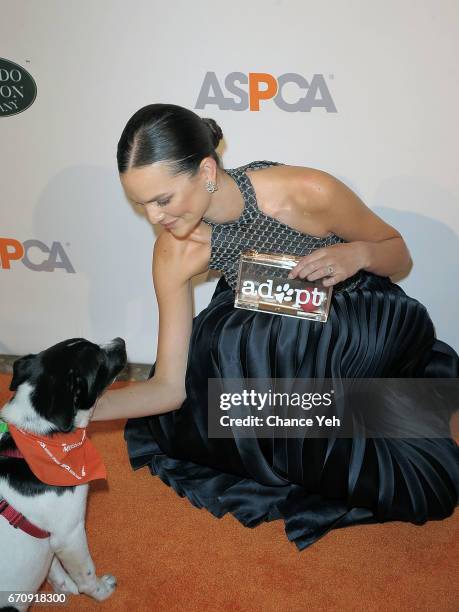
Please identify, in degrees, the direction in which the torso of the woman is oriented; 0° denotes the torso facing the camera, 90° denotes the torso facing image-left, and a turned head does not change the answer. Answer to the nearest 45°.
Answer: approximately 45°

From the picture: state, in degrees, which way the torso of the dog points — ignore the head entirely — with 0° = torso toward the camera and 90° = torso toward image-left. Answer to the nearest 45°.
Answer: approximately 270°

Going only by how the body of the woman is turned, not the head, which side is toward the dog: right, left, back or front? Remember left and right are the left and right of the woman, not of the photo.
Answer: front

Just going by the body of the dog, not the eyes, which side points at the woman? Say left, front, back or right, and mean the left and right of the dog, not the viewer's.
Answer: front

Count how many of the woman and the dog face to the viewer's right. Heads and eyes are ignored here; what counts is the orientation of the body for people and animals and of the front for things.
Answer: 1

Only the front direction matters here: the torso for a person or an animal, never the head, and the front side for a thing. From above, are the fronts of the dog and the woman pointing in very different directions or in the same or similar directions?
very different directions
